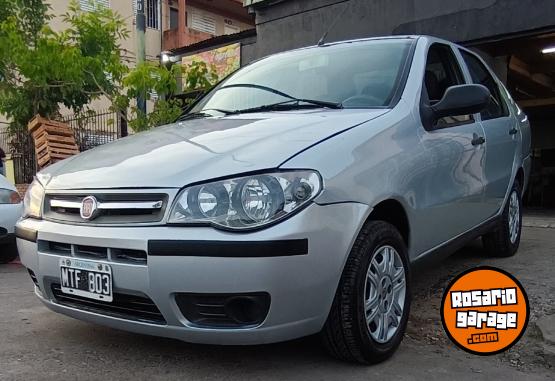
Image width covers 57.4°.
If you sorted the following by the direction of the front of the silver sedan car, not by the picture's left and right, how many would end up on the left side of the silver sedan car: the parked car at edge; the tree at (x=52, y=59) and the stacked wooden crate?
0

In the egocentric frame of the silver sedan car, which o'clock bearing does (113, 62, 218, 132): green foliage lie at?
The green foliage is roughly at 4 o'clock from the silver sedan car.

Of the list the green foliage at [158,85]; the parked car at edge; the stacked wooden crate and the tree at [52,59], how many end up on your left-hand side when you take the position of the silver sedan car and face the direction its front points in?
0

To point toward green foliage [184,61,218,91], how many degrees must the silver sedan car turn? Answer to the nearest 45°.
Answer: approximately 135° to its right

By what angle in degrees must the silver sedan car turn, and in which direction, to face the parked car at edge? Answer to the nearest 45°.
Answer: approximately 90° to its right

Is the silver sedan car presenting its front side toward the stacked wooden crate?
no

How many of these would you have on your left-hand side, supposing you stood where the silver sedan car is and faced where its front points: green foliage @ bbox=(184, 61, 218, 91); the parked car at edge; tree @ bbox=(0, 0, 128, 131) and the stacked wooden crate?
0

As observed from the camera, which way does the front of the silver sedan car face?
facing the viewer and to the left of the viewer

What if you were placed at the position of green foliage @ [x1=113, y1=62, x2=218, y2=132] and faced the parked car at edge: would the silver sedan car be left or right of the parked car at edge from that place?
left

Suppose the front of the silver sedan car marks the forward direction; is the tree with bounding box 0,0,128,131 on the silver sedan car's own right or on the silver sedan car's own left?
on the silver sedan car's own right

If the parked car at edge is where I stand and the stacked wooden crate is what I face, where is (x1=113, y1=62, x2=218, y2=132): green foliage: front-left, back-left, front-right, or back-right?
front-right

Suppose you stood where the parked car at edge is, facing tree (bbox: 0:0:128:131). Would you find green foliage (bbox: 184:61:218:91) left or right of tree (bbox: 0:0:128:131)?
right
